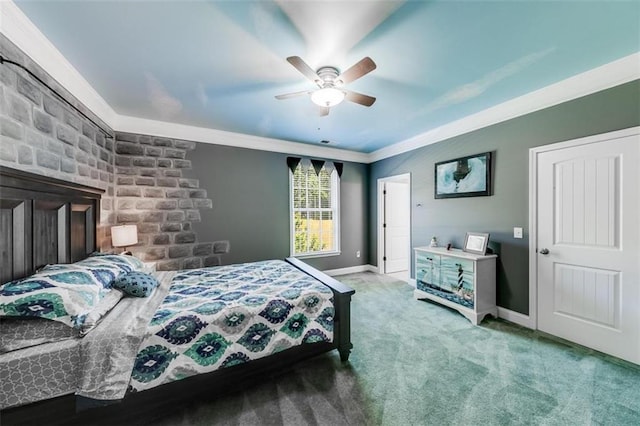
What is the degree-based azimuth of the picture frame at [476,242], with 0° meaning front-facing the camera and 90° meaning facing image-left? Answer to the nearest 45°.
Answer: approximately 45°

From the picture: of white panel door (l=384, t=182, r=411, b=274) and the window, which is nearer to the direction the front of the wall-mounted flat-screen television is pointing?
the window

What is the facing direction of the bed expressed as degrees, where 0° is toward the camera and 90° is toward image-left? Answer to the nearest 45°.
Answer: approximately 270°

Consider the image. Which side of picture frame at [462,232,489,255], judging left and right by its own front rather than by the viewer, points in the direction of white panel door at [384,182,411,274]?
right

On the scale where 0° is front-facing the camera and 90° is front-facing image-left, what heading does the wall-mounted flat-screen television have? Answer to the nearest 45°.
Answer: approximately 45°
